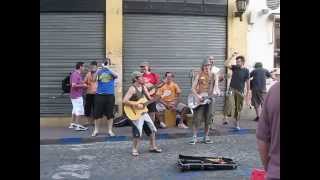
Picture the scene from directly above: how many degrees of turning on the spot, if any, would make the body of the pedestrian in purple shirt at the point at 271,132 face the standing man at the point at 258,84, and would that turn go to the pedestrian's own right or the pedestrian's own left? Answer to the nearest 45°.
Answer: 0° — they already face them

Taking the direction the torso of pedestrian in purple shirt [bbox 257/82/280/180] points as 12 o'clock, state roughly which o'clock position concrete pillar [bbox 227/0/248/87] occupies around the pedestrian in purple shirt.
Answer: The concrete pillar is roughly at 12 o'clock from the pedestrian in purple shirt.

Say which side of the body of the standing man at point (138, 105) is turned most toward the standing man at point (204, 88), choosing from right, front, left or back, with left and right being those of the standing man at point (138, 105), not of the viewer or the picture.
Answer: left

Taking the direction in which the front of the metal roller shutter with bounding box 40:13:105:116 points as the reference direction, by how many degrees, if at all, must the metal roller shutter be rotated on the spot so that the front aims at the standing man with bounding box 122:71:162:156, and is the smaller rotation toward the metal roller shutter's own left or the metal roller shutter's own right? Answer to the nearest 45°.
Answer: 0° — it already faces them

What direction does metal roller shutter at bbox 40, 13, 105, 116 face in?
toward the camera

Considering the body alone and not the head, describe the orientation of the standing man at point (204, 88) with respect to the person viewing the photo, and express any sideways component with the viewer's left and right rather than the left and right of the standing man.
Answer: facing the viewer

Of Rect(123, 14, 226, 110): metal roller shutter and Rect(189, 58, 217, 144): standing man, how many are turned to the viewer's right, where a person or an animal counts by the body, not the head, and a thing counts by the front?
0

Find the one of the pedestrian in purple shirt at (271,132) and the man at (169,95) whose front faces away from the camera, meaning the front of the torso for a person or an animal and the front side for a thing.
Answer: the pedestrian in purple shirt

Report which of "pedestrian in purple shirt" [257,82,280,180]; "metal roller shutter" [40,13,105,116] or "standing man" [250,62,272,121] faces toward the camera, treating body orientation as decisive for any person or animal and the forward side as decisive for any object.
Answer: the metal roller shutter
